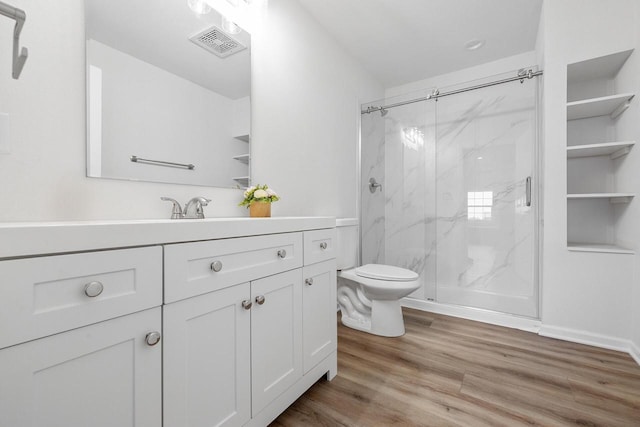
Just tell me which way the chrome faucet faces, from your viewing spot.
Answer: facing the viewer and to the right of the viewer

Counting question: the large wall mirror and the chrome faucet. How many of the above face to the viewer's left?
0

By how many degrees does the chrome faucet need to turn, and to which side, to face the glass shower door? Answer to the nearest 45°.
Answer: approximately 45° to its left

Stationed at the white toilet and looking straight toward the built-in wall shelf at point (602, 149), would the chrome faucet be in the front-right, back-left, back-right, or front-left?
back-right

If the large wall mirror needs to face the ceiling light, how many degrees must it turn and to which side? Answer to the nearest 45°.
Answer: approximately 45° to its left

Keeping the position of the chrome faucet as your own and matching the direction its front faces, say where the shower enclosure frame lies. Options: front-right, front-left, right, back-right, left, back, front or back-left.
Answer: front-left

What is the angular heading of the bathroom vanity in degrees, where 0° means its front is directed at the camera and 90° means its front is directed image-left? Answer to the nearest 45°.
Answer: approximately 315°

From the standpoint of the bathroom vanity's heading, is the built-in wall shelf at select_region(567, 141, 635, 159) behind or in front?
in front

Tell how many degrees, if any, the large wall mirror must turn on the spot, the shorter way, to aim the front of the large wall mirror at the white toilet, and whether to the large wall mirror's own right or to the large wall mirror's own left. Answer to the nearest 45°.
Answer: approximately 45° to the large wall mirror's own left
